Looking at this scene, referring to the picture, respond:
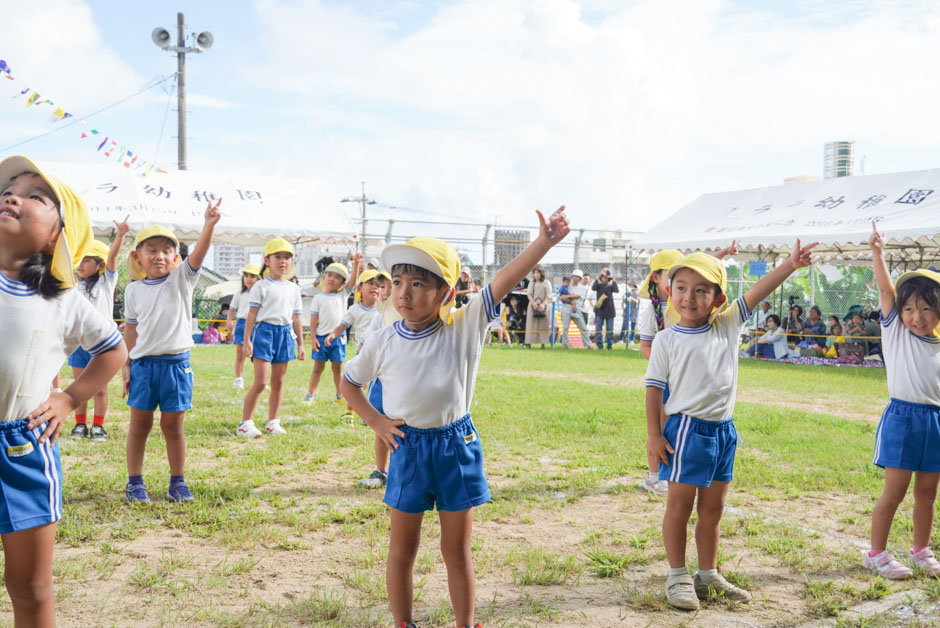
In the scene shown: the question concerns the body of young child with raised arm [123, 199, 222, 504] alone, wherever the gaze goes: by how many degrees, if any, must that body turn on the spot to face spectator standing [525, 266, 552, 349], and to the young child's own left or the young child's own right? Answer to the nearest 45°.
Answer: approximately 135° to the young child's own left

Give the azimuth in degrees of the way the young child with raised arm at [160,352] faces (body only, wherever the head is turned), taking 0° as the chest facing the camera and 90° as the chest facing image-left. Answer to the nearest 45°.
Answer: approximately 0°

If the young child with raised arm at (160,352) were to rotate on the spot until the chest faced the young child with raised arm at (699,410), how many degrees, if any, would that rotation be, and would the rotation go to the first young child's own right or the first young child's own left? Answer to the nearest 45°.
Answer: approximately 45° to the first young child's own left

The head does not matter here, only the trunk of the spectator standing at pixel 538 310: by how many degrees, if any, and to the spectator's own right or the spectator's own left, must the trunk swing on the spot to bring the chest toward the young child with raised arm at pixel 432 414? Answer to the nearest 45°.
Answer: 0° — they already face them

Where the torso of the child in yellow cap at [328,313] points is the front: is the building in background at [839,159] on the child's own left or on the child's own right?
on the child's own left

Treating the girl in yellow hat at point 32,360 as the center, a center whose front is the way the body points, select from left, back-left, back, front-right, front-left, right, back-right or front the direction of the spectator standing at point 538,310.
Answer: back

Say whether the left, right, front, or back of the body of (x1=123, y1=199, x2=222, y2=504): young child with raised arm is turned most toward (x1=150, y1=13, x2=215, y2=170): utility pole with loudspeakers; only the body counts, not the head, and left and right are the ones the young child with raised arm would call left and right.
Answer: back

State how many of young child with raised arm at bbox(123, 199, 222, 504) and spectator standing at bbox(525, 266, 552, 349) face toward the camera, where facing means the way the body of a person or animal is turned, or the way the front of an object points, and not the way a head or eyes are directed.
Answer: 2
